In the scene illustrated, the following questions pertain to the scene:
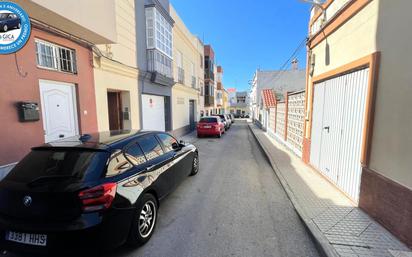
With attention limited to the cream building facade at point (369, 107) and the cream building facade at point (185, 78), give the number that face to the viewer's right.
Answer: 1

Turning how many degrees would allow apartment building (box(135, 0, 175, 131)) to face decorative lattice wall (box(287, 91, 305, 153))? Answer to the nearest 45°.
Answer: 0° — it already faces it

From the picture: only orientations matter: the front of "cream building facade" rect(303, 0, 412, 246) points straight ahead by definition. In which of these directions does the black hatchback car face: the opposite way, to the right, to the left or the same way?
to the right

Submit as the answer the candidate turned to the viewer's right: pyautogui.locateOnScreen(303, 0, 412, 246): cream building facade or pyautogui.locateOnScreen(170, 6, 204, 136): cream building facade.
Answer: pyautogui.locateOnScreen(170, 6, 204, 136): cream building facade

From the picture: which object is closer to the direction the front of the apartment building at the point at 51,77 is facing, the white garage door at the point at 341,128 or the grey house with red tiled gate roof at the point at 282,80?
the white garage door

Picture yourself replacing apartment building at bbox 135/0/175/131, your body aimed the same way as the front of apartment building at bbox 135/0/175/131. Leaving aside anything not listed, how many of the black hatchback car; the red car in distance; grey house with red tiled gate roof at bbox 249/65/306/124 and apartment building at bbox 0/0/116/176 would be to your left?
2

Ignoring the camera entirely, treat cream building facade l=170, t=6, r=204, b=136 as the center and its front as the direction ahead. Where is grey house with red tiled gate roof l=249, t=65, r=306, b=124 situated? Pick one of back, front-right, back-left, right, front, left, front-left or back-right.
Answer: front-left

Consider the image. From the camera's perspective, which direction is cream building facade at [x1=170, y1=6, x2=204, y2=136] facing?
to the viewer's right

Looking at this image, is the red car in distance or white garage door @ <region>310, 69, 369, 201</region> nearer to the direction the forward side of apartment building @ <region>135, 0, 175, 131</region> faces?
the white garage door

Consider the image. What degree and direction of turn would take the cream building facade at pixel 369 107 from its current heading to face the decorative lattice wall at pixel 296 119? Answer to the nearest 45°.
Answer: approximately 90° to its right

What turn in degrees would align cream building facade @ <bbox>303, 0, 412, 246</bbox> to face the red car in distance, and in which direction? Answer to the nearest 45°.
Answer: approximately 90° to its right

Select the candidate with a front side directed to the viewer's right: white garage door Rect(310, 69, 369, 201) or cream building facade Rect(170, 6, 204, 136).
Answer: the cream building facade

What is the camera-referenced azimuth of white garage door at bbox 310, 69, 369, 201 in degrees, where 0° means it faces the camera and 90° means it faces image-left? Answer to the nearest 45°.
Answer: approximately 45°
